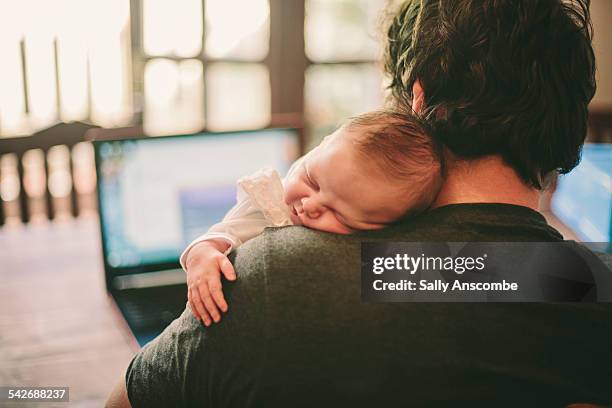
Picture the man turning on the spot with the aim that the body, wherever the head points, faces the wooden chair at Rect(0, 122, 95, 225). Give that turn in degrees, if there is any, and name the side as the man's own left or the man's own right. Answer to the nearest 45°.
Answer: approximately 45° to the man's own left

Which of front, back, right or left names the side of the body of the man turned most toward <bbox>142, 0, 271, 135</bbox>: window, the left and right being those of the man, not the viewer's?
front

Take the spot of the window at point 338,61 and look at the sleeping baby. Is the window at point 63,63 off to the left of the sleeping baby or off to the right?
right

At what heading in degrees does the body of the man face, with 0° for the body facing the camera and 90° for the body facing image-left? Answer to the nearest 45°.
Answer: approximately 180°

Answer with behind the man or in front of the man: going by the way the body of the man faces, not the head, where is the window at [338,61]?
in front

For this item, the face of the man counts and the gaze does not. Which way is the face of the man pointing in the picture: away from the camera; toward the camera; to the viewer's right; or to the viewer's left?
away from the camera

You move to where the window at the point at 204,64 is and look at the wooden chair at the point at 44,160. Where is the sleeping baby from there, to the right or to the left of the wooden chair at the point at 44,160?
left

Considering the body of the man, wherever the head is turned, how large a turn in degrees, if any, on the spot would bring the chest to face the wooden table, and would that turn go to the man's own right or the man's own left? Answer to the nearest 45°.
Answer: approximately 45° to the man's own left

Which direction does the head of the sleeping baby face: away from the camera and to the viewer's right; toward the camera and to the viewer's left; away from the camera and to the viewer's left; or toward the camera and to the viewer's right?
toward the camera and to the viewer's left

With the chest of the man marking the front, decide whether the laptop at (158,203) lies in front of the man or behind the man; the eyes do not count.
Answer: in front
